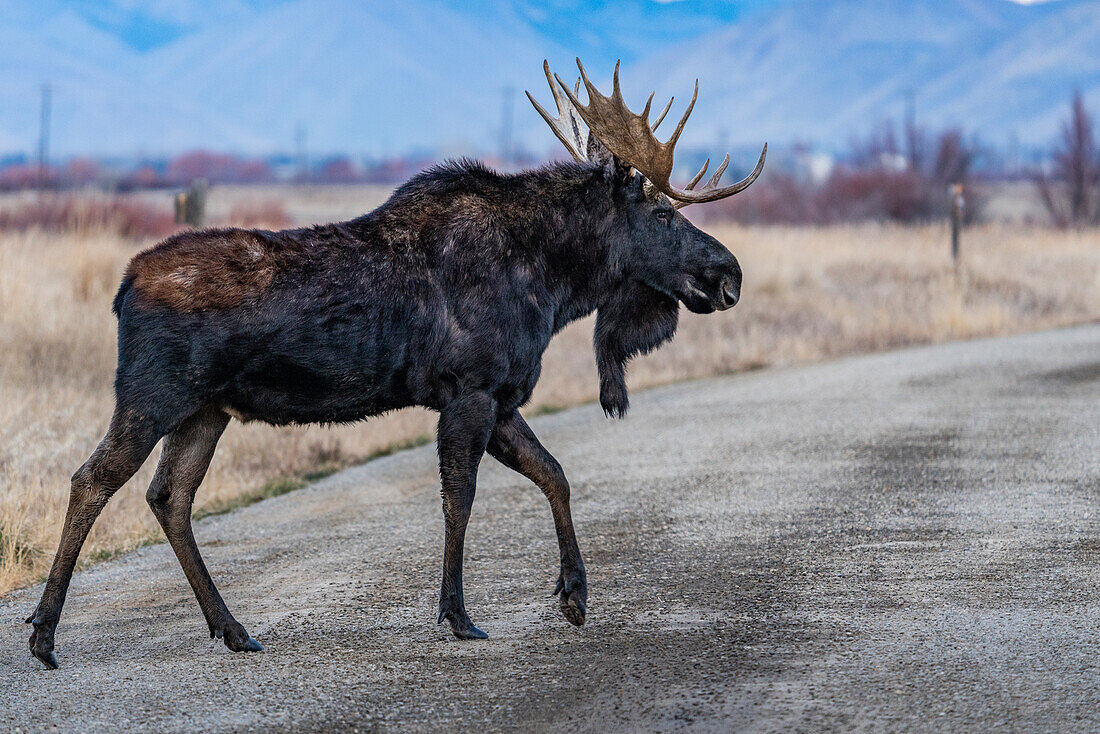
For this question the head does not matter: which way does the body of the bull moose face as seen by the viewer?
to the viewer's right

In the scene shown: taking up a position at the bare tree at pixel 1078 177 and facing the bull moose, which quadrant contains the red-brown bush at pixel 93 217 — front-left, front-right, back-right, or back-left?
front-right

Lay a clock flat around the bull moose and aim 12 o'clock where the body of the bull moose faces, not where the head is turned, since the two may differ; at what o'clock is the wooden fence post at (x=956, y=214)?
The wooden fence post is roughly at 10 o'clock from the bull moose.

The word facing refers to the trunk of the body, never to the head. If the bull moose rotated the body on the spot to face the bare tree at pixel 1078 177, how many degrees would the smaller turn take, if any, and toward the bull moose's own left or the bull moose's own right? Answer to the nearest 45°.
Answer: approximately 45° to the bull moose's own left

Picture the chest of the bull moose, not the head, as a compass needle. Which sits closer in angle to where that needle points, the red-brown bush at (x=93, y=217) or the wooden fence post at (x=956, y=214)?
the wooden fence post

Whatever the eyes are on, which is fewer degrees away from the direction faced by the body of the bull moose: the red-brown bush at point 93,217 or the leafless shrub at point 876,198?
the leafless shrub

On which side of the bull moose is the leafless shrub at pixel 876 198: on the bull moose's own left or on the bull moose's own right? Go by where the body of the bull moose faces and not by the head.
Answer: on the bull moose's own left

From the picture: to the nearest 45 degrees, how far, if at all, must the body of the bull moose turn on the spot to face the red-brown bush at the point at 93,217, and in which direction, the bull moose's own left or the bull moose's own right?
approximately 90° to the bull moose's own left

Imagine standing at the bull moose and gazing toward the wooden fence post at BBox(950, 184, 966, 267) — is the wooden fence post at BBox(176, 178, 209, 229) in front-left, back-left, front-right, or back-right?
front-left
